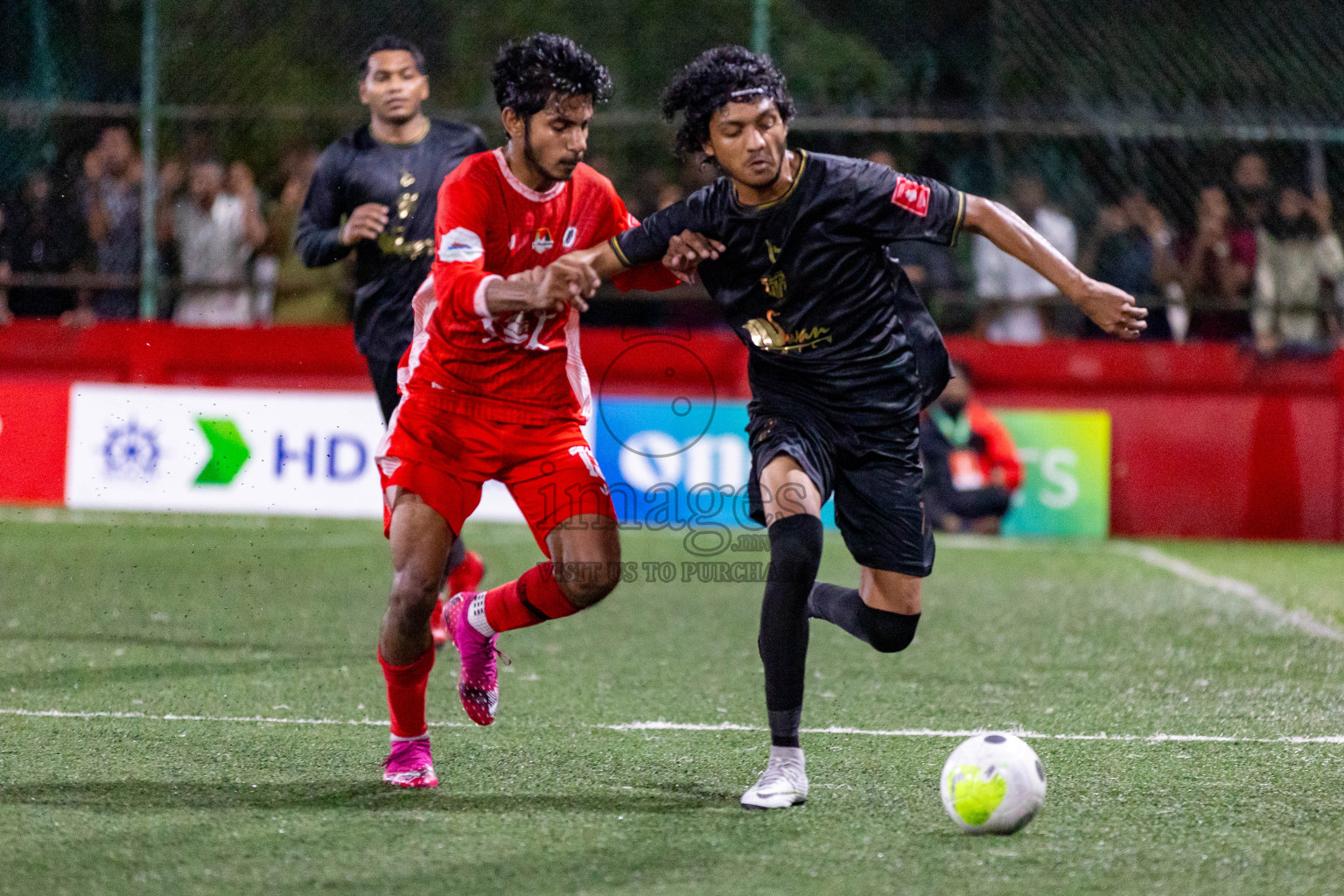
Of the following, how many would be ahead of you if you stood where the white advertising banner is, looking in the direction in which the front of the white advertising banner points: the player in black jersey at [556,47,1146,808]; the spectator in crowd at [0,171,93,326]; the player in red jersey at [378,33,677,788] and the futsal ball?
3

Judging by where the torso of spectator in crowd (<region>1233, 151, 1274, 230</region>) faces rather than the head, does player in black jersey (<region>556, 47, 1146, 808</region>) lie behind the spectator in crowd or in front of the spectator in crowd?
in front

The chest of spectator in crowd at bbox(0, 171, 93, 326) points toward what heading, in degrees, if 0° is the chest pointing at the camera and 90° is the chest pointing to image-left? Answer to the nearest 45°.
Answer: approximately 0°

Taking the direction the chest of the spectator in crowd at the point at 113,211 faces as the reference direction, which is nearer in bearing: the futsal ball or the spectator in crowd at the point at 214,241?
the futsal ball

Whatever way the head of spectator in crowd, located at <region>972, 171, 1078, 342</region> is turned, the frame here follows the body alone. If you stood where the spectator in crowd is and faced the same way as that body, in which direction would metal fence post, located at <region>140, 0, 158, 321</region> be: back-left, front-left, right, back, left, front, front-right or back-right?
right

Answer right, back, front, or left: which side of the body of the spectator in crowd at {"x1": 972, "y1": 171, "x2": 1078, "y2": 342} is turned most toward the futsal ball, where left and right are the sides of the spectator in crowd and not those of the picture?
front

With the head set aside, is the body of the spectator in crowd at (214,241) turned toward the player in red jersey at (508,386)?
yes
